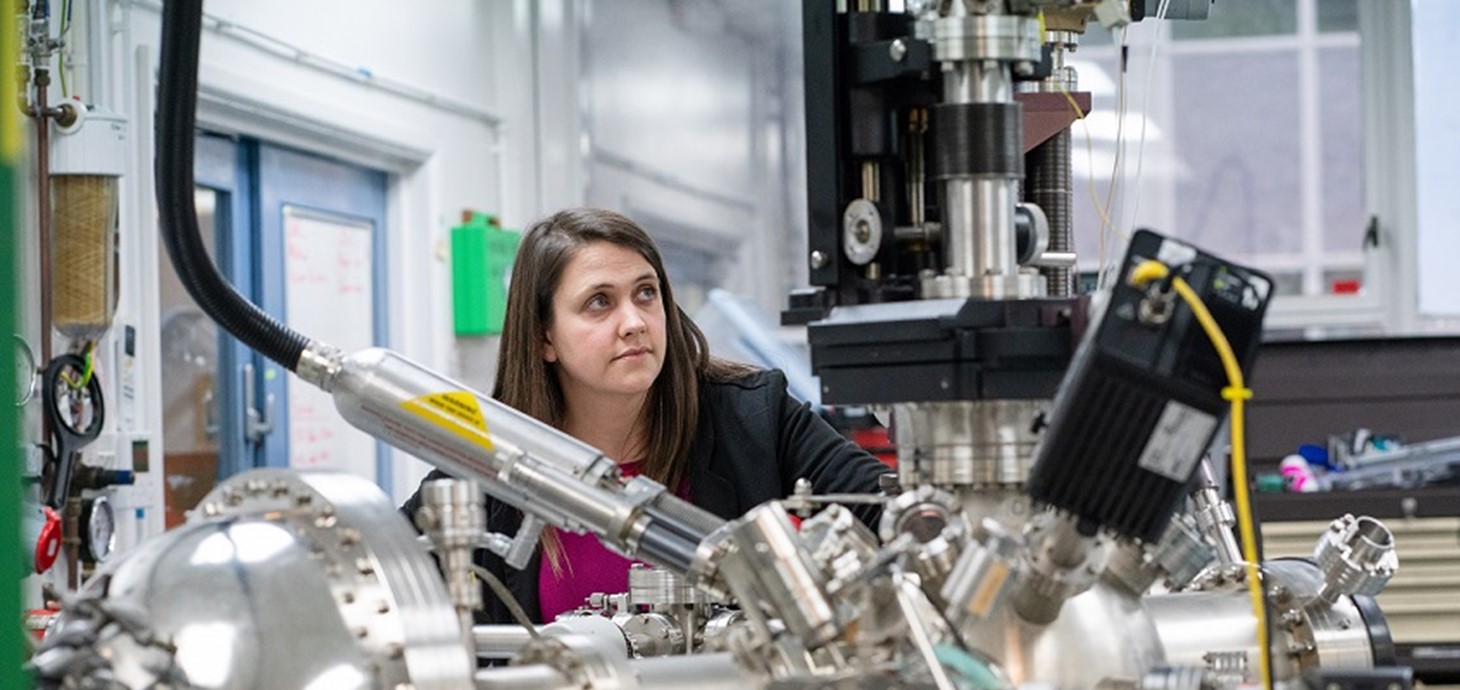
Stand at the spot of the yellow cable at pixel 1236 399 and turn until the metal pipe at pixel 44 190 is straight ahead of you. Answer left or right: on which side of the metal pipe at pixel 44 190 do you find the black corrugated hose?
left

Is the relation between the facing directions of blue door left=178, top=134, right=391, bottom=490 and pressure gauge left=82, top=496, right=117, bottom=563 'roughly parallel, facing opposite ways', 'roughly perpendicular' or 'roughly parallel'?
roughly parallel

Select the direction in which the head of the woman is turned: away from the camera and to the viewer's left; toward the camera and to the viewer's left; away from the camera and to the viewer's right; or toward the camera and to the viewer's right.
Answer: toward the camera and to the viewer's right

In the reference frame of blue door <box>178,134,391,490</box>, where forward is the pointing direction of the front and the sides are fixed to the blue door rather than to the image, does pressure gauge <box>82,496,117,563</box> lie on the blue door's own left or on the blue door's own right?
on the blue door's own right

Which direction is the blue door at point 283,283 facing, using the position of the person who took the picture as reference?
facing the viewer and to the right of the viewer

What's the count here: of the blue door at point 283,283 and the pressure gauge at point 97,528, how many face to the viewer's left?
0
